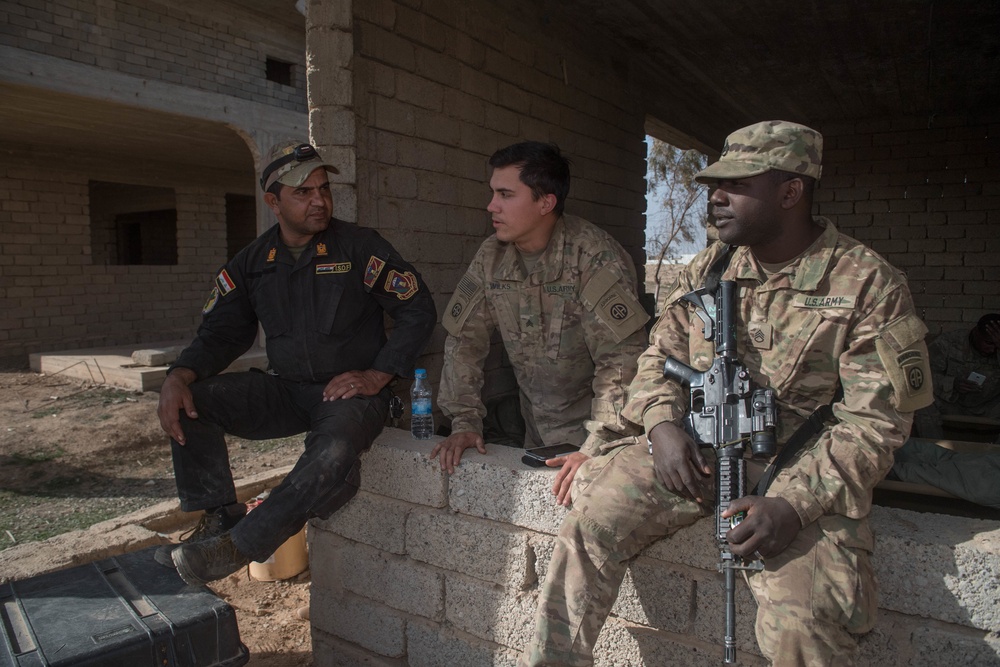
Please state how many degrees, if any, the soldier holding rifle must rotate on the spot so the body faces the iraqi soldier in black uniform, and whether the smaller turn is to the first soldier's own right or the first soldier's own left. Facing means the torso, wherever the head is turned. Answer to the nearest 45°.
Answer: approximately 45° to the first soldier's own right

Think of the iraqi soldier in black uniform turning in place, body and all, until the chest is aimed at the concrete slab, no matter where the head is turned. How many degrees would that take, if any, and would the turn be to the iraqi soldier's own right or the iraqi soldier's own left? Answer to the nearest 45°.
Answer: approximately 180°

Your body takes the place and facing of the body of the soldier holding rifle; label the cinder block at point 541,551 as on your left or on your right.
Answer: on your right

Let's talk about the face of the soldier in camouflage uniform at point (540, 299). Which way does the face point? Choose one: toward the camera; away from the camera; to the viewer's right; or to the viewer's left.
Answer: to the viewer's left

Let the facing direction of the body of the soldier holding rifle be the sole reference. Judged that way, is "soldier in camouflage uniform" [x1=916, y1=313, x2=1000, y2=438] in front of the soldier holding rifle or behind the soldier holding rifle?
behind

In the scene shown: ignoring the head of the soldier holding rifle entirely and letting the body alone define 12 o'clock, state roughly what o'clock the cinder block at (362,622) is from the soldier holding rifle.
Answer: The cinder block is roughly at 2 o'clock from the soldier holding rifle.

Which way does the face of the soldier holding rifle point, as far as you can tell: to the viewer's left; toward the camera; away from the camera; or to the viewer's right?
to the viewer's left

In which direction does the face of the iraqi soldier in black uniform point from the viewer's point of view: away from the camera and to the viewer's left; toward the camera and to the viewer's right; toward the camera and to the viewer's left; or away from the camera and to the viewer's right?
toward the camera and to the viewer's right

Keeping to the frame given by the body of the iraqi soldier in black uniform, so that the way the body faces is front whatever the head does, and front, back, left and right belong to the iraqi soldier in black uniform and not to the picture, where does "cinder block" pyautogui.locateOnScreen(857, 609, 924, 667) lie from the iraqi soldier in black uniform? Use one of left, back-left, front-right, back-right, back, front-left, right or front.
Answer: front-left

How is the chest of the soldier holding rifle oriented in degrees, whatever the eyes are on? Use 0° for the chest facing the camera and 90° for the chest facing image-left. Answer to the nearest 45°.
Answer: approximately 45°

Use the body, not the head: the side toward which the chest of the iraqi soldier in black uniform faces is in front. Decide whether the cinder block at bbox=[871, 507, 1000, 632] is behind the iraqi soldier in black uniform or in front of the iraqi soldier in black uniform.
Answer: in front
